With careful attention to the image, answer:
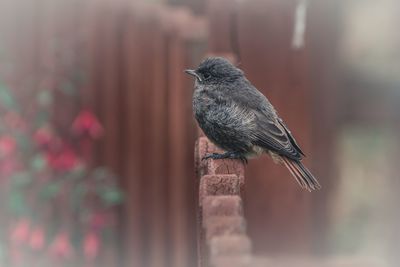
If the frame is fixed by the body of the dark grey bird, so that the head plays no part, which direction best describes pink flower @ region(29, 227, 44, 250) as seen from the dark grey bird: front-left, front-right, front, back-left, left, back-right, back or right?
front-right

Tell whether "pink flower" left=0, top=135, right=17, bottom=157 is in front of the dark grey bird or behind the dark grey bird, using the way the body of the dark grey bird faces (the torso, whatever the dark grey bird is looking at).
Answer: in front

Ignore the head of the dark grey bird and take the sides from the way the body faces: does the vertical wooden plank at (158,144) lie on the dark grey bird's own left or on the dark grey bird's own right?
on the dark grey bird's own right

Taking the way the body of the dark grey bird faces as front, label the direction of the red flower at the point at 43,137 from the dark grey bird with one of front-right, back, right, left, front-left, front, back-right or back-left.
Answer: front-right

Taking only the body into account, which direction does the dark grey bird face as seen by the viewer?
to the viewer's left
